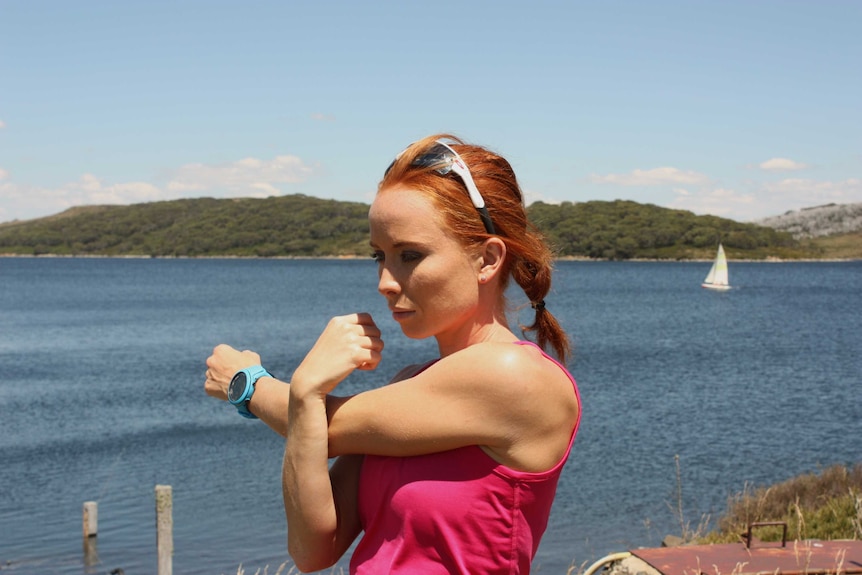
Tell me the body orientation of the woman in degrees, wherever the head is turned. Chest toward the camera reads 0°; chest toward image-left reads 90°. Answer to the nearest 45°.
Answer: approximately 45°

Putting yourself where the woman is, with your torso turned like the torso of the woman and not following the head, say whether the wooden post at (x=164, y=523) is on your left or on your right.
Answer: on your right

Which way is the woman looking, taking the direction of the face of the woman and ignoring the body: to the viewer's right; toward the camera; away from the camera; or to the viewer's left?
to the viewer's left

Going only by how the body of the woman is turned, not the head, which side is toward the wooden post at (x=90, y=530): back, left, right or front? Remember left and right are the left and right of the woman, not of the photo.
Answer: right
